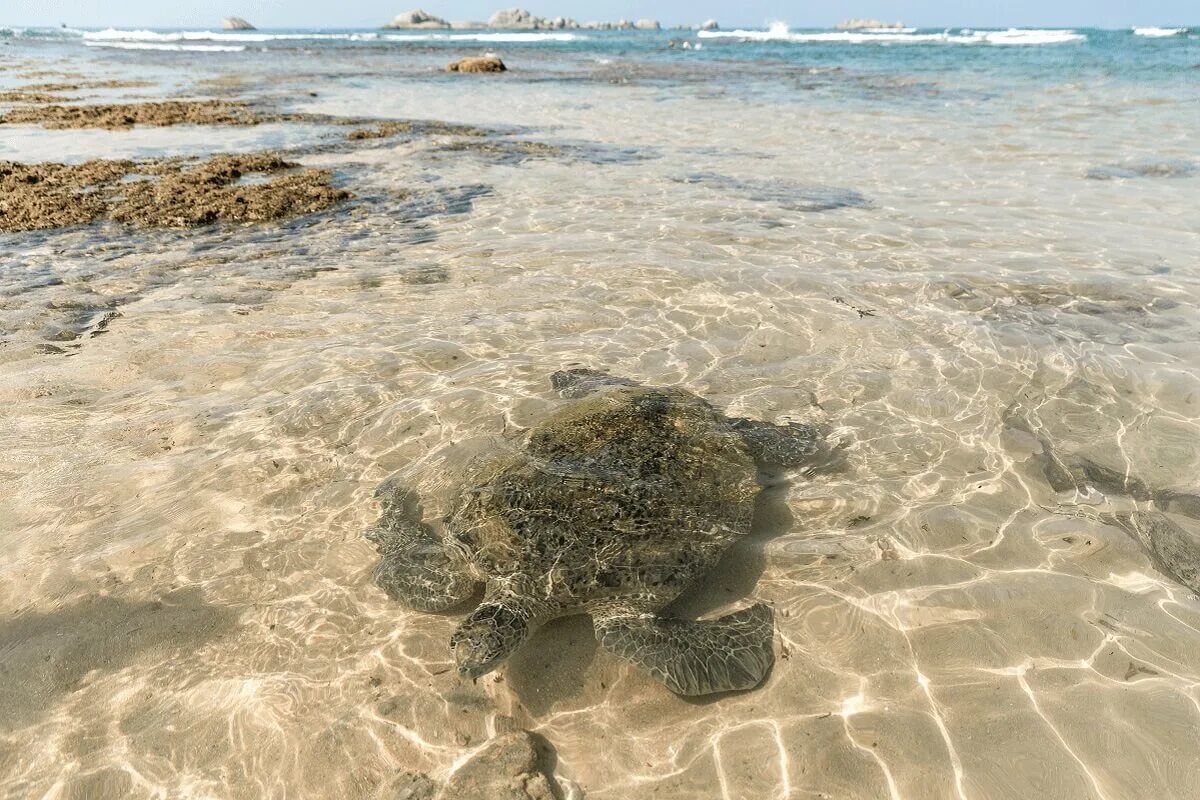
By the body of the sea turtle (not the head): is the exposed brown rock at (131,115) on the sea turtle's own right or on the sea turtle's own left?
on the sea turtle's own right

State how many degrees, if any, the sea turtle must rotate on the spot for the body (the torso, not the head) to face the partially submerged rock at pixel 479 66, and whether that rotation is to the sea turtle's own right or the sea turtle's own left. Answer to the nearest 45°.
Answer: approximately 135° to the sea turtle's own right

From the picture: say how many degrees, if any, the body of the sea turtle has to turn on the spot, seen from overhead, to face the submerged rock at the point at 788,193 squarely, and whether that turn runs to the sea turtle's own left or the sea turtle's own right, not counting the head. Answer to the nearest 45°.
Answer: approximately 135° to the sea turtle's own right

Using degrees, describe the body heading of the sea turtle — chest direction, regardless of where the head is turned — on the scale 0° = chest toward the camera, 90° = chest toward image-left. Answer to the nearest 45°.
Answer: approximately 45°

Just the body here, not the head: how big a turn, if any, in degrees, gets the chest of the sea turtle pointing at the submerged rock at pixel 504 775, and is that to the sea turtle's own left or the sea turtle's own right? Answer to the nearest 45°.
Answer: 0° — it already faces it

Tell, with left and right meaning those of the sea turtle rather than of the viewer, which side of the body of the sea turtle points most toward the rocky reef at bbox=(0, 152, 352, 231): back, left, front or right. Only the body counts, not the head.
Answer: right

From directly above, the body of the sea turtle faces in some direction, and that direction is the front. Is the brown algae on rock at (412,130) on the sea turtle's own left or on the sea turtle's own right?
on the sea turtle's own right

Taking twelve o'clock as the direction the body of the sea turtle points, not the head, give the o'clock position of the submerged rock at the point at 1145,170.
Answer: The submerged rock is roughly at 6 o'clock from the sea turtle.
